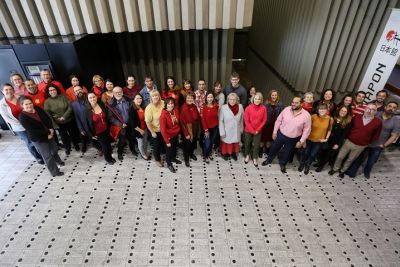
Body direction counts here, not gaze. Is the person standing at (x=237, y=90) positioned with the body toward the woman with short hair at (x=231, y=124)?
yes

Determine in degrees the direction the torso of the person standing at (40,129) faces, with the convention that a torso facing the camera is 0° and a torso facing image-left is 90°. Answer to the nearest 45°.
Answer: approximately 315°

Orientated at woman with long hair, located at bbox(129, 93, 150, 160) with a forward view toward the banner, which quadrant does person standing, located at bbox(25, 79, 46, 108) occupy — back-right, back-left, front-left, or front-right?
back-left

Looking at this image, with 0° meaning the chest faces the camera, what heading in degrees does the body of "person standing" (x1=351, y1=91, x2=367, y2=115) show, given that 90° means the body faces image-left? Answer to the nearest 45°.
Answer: approximately 0°

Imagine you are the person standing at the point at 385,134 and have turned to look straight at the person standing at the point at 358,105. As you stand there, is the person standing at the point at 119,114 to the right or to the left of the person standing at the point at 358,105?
left

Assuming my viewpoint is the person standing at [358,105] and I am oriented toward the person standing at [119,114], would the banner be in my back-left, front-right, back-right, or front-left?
back-right
